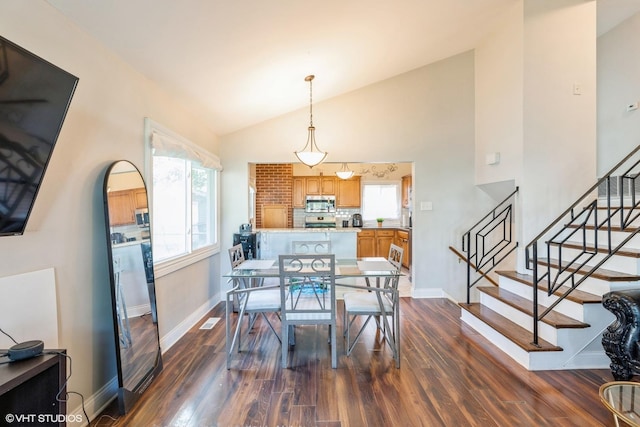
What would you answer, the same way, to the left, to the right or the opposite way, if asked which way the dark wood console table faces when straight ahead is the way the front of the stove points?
to the left

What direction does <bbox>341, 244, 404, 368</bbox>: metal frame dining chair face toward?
to the viewer's left

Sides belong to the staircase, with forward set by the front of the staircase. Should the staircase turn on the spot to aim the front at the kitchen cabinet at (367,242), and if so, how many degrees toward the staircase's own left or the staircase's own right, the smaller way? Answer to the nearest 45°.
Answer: approximately 90° to the staircase's own right

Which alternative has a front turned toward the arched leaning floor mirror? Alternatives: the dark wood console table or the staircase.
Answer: the staircase

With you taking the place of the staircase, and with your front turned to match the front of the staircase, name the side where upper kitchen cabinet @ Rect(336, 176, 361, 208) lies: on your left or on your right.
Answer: on your right

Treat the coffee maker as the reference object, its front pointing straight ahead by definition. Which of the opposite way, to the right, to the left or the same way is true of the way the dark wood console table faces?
to the left
